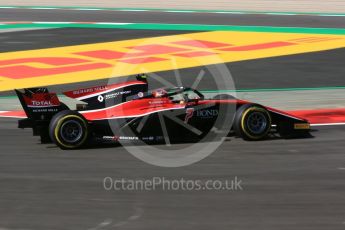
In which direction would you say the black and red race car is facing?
to the viewer's right
